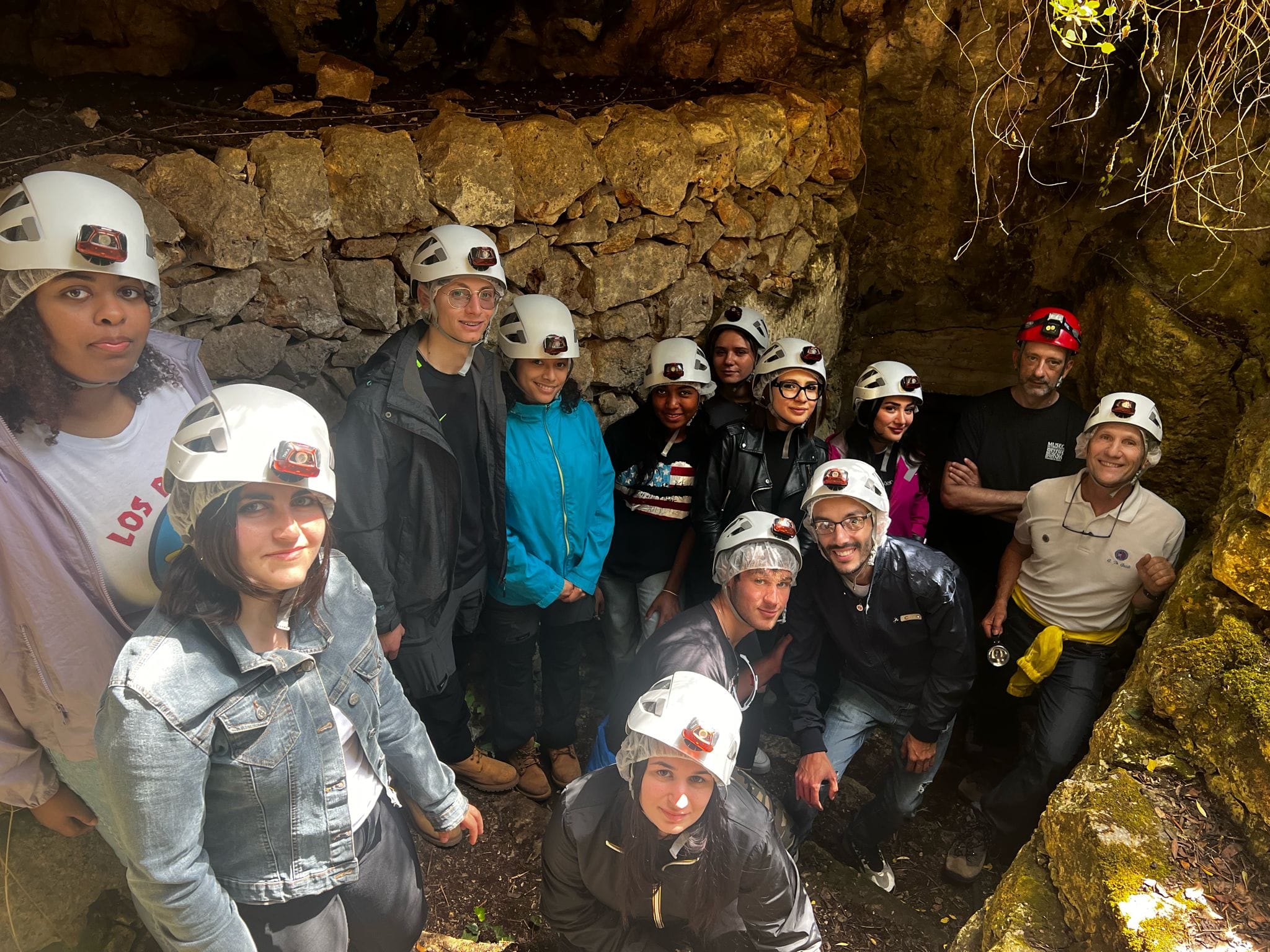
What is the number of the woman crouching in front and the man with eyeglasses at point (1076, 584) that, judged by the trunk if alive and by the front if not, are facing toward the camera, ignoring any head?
2

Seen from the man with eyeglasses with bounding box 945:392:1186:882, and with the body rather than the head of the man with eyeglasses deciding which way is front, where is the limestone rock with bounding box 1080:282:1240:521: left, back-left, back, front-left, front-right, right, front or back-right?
back

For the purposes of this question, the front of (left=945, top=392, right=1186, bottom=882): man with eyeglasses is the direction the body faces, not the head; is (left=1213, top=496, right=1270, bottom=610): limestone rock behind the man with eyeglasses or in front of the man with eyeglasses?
in front

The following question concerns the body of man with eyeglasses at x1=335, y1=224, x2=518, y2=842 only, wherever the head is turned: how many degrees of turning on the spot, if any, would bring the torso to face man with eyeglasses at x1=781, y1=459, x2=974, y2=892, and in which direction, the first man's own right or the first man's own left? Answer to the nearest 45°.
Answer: approximately 45° to the first man's own left

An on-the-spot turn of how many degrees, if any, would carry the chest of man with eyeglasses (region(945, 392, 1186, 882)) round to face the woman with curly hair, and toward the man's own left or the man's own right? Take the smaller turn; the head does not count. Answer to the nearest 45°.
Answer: approximately 45° to the man's own right

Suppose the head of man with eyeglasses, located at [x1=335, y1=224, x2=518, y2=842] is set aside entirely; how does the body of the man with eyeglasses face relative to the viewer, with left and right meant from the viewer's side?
facing the viewer and to the right of the viewer

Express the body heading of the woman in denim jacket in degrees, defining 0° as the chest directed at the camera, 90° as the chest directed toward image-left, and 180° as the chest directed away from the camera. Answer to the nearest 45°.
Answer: approximately 315°
